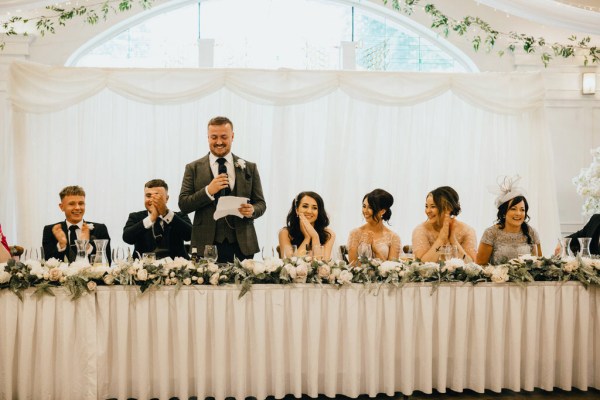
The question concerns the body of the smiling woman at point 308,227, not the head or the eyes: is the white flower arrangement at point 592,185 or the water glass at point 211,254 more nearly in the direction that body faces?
the water glass

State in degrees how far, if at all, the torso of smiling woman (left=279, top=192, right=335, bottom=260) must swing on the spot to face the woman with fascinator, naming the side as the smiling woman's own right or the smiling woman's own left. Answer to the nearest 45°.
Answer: approximately 90° to the smiling woman's own left

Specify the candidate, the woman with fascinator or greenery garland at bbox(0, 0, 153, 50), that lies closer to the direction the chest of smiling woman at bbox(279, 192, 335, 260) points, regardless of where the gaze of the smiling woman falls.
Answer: the woman with fascinator

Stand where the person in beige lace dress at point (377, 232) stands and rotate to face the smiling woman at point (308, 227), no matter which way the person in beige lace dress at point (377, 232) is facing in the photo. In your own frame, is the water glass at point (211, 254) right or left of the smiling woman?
left

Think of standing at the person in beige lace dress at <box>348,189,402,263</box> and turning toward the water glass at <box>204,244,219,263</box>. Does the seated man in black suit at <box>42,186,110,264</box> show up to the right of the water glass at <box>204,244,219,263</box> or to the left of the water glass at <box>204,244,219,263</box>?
right

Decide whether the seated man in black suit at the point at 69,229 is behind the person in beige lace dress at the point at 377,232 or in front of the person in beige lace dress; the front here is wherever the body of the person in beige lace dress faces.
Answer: in front

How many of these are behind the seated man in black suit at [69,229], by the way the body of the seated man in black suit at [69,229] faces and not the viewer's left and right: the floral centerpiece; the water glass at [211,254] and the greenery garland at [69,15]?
1

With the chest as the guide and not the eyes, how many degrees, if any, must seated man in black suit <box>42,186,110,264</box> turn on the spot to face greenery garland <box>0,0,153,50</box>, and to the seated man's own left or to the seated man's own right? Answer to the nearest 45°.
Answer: approximately 180°

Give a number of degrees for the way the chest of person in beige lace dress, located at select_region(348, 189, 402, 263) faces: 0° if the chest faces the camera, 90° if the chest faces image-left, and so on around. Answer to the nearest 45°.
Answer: approximately 45°

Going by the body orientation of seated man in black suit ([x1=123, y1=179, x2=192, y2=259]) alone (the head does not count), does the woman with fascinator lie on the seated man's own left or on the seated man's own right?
on the seated man's own left
